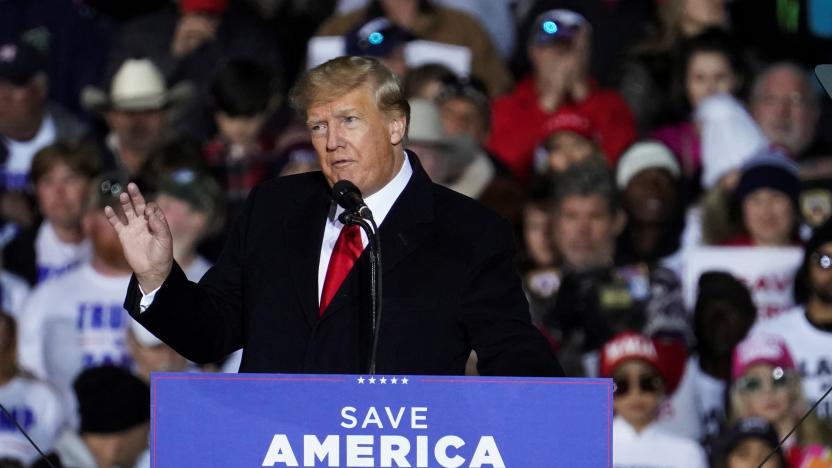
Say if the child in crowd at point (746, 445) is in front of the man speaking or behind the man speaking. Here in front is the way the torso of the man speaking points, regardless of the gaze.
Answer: behind

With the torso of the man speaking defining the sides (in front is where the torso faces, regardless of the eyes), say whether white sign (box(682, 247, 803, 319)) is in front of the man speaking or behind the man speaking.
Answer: behind

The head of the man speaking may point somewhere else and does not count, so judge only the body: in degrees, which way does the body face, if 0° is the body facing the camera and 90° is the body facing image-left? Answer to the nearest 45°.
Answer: approximately 45°

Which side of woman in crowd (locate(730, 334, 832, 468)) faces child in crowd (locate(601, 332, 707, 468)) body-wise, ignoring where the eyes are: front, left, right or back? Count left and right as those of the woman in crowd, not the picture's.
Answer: right

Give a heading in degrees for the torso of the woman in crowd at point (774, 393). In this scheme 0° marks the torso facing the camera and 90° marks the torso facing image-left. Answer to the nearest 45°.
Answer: approximately 0°

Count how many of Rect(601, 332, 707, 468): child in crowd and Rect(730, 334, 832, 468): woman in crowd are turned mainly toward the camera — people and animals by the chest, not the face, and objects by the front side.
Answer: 2

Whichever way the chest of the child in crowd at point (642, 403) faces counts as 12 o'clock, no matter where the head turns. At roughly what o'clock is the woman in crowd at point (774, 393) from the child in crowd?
The woman in crowd is roughly at 9 o'clock from the child in crowd.

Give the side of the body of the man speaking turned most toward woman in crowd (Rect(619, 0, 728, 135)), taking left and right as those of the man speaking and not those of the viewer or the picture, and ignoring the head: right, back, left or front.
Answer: back
